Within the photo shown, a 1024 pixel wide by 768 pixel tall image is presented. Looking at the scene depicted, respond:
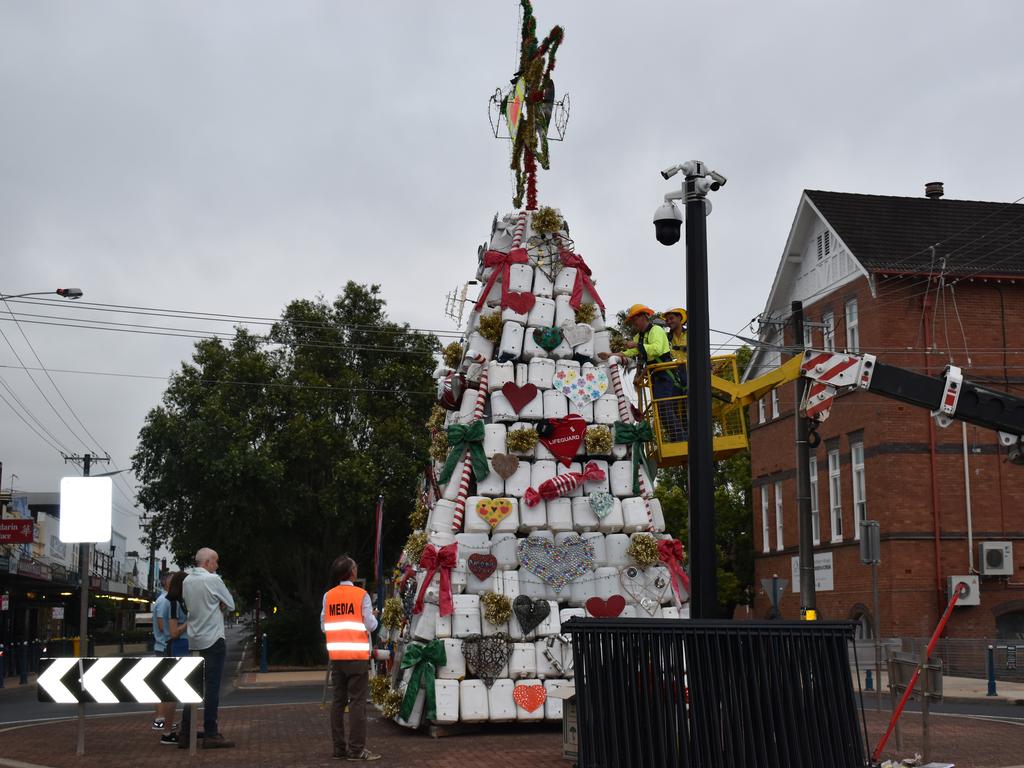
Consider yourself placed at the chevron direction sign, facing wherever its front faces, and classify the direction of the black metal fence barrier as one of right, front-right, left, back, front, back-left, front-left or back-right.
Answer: front-left

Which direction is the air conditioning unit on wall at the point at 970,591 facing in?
toward the camera

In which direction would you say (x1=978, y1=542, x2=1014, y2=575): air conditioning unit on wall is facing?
toward the camera

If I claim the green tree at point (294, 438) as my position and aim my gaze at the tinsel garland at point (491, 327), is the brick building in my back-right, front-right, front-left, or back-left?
front-left

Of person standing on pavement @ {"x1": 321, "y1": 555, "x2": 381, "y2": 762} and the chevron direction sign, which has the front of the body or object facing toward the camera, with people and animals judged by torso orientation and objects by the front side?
the chevron direction sign

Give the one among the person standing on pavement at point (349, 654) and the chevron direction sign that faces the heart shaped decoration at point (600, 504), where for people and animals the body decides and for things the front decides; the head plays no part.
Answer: the person standing on pavement

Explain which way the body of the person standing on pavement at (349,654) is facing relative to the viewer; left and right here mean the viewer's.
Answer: facing away from the viewer and to the right of the viewer

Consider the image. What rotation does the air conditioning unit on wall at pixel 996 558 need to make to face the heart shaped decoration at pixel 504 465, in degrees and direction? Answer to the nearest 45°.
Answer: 0° — it already faces it

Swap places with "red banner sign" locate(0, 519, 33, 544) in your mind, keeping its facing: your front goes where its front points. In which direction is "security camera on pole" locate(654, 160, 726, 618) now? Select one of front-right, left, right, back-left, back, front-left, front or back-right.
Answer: front

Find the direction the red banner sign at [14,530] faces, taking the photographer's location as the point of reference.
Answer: facing the viewer

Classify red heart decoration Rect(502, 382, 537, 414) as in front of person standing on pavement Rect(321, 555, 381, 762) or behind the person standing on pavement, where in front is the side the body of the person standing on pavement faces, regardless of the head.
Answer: in front

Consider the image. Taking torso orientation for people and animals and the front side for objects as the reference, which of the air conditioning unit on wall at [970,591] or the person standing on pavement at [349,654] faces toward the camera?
the air conditioning unit on wall

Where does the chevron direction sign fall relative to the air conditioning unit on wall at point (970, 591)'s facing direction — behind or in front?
in front

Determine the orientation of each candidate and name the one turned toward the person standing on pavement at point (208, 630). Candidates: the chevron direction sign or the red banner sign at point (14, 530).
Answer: the red banner sign

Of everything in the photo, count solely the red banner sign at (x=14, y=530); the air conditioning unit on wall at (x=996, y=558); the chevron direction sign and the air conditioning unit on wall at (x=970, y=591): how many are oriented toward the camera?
4
